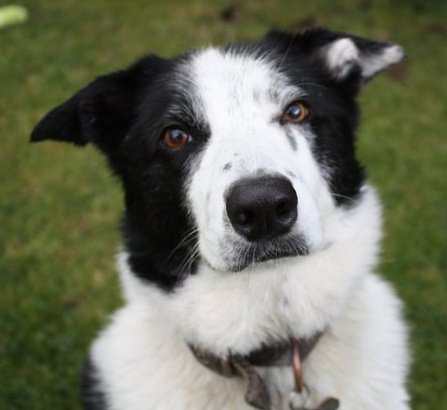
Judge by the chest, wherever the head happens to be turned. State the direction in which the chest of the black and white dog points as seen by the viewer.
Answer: toward the camera
